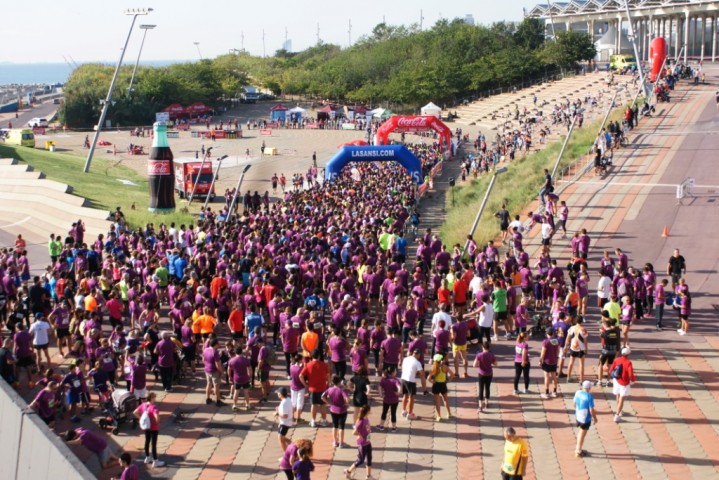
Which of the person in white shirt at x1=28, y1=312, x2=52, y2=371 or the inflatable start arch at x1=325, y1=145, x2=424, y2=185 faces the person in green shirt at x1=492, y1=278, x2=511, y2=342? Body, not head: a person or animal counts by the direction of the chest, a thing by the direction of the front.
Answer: the inflatable start arch

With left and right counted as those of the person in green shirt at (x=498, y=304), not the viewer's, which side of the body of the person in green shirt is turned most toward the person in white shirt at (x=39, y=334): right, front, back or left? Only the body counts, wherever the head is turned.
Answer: left

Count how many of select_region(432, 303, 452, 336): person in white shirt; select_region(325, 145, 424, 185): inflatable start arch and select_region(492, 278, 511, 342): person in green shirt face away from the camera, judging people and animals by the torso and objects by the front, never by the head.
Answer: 2

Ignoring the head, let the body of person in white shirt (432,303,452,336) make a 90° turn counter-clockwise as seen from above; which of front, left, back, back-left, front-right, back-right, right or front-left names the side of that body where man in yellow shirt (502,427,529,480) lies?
left

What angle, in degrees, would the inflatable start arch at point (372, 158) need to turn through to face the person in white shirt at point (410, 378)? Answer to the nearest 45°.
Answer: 0° — it already faces them

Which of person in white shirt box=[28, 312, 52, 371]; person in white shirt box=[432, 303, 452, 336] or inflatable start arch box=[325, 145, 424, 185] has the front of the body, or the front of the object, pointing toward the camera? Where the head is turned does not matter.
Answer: the inflatable start arch

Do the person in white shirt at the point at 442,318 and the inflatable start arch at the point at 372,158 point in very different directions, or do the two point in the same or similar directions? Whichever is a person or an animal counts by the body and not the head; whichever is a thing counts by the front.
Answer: very different directions

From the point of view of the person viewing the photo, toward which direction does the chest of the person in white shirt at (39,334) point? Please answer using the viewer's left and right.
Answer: facing away from the viewer

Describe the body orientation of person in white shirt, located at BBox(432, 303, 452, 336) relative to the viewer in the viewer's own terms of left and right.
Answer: facing away from the viewer

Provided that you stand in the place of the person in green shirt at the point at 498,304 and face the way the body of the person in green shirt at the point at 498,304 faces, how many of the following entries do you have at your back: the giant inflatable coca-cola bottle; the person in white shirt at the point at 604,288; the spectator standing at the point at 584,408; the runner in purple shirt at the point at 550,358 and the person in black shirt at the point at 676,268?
2

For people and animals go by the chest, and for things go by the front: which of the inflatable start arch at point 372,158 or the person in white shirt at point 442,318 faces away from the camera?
the person in white shirt

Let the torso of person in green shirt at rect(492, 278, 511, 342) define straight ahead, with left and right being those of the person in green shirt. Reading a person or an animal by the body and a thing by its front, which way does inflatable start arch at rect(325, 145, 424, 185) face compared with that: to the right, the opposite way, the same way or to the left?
the opposite way

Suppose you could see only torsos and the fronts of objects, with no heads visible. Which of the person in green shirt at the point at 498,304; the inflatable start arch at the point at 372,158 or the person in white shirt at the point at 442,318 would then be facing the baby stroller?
the inflatable start arch

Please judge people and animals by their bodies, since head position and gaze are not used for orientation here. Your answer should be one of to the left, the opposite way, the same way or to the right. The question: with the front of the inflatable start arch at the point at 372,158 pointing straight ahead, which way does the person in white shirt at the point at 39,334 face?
the opposite way

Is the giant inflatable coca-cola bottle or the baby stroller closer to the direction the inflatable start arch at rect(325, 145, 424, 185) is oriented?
the baby stroller
